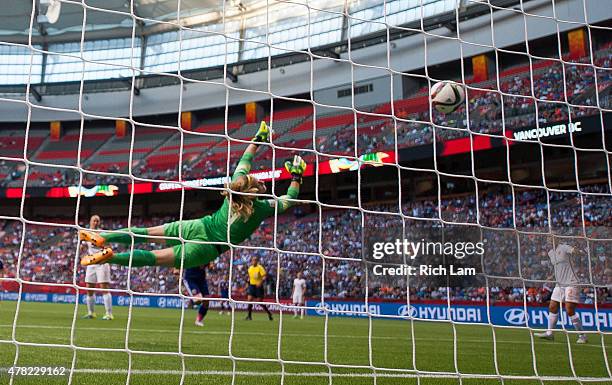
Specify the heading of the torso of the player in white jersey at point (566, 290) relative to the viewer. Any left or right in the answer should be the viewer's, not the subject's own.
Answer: facing the viewer and to the left of the viewer

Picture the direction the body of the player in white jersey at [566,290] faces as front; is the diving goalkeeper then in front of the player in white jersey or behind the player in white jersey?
in front

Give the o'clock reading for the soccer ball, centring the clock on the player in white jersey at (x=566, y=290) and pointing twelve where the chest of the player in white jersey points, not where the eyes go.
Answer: The soccer ball is roughly at 11 o'clock from the player in white jersey.
